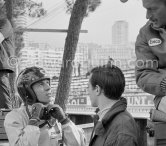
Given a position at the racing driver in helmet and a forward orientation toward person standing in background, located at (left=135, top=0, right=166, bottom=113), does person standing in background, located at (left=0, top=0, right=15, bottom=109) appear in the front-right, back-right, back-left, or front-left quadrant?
back-left

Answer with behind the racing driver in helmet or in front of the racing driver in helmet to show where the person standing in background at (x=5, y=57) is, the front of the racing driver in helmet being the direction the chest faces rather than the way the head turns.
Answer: behind

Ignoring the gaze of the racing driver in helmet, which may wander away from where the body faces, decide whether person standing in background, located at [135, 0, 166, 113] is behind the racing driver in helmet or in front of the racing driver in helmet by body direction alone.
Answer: in front

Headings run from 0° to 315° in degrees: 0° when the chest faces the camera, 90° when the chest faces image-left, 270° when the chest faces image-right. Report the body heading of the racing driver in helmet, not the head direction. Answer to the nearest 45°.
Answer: approximately 315°

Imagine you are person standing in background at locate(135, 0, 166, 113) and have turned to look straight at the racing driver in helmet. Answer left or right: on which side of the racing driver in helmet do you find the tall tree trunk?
right

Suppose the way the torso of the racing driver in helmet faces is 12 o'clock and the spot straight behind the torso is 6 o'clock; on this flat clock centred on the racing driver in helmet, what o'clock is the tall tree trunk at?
The tall tree trunk is roughly at 8 o'clock from the racing driver in helmet.

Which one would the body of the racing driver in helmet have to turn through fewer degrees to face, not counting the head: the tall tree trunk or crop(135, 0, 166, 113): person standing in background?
the person standing in background
